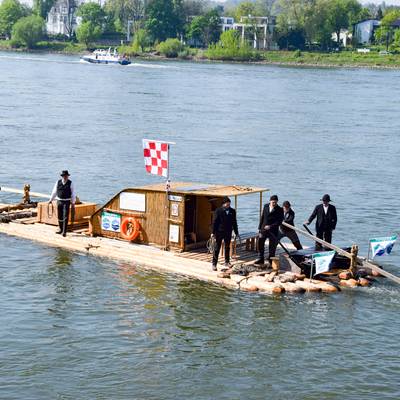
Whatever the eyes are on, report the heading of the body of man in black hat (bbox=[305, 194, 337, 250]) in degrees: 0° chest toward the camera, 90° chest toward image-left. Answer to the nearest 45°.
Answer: approximately 0°

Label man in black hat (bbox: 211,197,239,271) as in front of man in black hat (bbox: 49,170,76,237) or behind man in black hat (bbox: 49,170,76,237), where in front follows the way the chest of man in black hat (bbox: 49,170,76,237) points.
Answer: in front

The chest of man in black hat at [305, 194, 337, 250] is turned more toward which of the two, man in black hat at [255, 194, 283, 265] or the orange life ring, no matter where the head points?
the man in black hat

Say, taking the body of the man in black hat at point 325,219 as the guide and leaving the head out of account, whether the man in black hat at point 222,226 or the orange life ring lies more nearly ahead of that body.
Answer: the man in black hat

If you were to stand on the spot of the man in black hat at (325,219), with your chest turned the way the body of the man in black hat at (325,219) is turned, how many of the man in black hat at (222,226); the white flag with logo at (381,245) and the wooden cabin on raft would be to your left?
1

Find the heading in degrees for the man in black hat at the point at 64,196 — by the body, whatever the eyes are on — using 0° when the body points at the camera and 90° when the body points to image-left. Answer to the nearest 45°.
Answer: approximately 0°

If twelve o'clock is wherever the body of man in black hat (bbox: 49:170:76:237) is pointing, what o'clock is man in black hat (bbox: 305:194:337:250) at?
man in black hat (bbox: 305:194:337:250) is roughly at 10 o'clock from man in black hat (bbox: 49:170:76:237).

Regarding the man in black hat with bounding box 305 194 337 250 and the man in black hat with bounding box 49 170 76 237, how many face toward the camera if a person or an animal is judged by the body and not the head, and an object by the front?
2

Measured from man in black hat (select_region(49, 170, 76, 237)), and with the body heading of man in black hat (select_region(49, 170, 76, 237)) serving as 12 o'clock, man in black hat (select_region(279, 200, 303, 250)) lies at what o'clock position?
man in black hat (select_region(279, 200, 303, 250)) is roughly at 10 o'clock from man in black hat (select_region(49, 170, 76, 237)).

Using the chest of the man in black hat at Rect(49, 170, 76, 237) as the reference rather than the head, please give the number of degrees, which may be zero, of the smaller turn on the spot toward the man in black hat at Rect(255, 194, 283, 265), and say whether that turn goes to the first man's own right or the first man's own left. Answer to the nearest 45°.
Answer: approximately 45° to the first man's own left

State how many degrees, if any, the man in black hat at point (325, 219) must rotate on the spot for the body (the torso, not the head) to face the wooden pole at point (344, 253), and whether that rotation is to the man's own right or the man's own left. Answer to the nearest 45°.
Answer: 0° — they already face it

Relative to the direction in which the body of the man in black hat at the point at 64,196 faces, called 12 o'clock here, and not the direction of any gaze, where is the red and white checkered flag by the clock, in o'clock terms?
The red and white checkered flag is roughly at 10 o'clock from the man in black hat.

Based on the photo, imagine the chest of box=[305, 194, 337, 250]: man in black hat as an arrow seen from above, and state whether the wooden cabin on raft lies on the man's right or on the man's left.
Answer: on the man's right

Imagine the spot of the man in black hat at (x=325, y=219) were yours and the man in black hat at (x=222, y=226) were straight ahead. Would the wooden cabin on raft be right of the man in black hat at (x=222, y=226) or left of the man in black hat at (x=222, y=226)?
right

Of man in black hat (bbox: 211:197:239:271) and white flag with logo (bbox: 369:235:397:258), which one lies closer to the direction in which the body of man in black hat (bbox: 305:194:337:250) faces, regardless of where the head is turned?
the man in black hat

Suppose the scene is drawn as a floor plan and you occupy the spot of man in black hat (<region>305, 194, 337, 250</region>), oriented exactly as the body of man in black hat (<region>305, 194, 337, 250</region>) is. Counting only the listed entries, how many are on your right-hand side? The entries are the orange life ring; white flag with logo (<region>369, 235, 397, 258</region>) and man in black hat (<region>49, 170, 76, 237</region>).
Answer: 2

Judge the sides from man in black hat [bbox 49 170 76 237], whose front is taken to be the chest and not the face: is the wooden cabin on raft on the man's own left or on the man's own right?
on the man's own left
